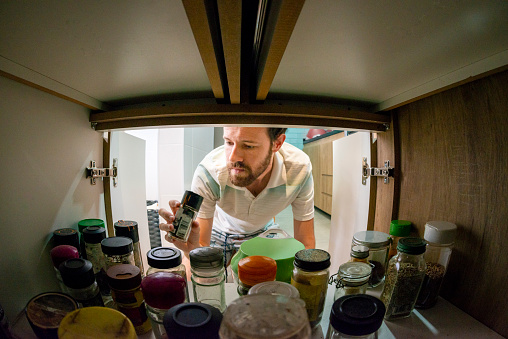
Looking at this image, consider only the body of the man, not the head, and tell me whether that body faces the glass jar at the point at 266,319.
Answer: yes

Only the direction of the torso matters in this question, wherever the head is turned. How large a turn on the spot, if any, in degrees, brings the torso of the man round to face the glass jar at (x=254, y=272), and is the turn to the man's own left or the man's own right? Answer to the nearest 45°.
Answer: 0° — they already face it

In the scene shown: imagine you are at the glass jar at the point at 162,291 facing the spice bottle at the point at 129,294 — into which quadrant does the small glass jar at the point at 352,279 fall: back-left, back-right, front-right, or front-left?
back-right

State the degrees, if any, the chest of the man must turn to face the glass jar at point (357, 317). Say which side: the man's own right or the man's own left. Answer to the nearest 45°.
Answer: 0° — they already face it

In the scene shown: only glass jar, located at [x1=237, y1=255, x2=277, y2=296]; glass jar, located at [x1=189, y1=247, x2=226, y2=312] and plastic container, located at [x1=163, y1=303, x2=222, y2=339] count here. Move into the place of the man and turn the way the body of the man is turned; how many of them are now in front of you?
3

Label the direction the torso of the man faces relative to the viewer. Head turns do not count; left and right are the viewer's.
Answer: facing the viewer

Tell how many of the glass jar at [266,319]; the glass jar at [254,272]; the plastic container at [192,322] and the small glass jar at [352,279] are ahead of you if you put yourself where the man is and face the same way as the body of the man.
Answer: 4

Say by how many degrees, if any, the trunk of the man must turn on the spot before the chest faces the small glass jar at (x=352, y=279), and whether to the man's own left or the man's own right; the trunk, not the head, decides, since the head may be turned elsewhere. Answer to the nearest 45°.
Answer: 0° — they already face it

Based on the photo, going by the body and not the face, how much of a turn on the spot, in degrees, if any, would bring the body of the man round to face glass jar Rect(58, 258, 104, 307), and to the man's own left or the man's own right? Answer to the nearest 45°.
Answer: approximately 45° to the man's own right

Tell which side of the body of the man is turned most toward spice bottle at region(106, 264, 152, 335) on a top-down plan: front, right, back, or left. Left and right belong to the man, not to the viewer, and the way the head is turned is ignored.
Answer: front

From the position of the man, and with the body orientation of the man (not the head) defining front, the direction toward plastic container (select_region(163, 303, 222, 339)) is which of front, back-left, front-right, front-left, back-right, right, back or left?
front

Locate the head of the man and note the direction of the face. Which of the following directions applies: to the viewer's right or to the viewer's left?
to the viewer's left

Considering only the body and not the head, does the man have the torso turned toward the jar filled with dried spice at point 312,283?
yes

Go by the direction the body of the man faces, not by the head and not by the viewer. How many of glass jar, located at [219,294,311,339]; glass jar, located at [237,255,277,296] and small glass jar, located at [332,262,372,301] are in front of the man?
3
